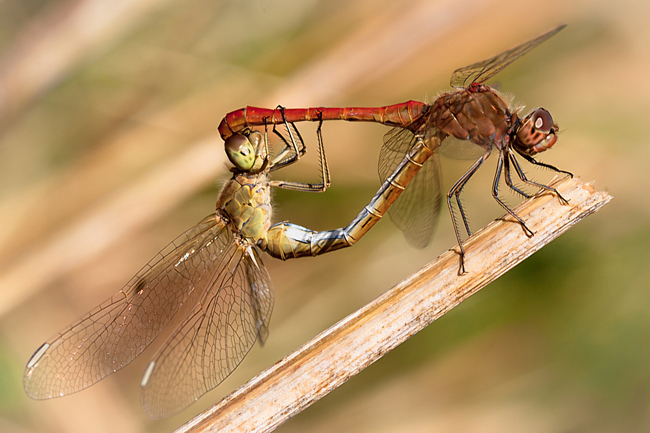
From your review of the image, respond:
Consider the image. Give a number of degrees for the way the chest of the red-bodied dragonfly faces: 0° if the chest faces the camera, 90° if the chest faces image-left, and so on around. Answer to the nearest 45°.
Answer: approximately 270°
